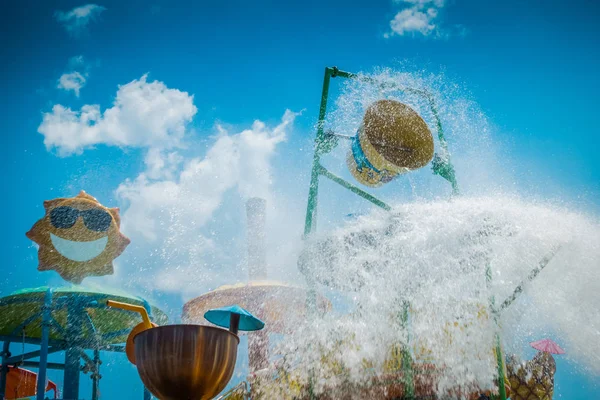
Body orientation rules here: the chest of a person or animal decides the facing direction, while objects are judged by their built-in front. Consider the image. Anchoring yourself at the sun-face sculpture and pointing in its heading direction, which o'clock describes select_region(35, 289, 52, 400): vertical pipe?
The vertical pipe is roughly at 12 o'clock from the sun-face sculpture.

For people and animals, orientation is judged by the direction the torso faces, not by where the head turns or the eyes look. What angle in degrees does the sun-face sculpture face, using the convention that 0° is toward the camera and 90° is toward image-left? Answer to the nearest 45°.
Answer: approximately 0°

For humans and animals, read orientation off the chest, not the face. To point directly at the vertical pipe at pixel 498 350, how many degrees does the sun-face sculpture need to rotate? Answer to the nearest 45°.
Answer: approximately 45° to its left

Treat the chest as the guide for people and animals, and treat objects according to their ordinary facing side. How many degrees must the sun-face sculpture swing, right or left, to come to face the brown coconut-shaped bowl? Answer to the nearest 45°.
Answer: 0° — it already faces it

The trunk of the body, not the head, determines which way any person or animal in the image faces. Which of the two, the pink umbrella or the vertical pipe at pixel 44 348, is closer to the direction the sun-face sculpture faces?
the vertical pipe

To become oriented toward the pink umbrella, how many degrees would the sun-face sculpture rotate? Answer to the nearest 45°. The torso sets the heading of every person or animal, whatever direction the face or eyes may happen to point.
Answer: approximately 90° to its left
